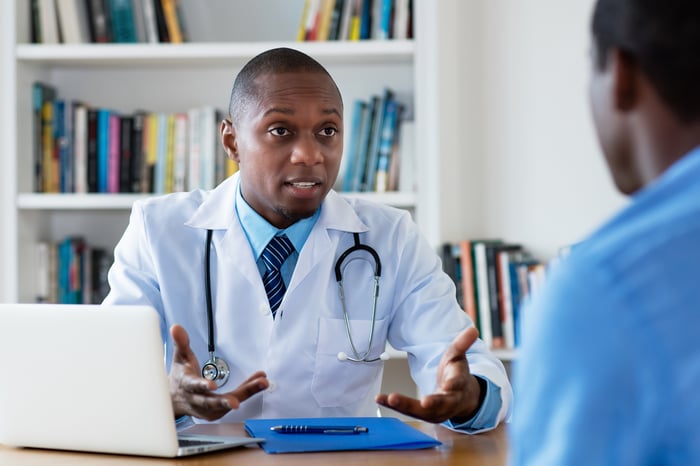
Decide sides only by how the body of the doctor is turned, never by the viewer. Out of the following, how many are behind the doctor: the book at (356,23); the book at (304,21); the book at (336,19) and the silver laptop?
3

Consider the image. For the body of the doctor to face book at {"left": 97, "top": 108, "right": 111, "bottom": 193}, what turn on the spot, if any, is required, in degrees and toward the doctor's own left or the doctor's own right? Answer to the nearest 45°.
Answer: approximately 135° to the doctor's own right

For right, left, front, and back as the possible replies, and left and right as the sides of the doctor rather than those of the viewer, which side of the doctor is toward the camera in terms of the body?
front

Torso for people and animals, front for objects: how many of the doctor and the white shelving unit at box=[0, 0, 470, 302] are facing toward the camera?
2

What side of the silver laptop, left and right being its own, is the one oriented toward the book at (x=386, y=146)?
front

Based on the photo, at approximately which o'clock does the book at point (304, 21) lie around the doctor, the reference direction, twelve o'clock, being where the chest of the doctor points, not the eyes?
The book is roughly at 6 o'clock from the doctor.

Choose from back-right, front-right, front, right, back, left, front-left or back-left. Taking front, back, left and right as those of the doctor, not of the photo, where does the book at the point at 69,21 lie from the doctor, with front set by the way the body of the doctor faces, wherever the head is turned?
back-right

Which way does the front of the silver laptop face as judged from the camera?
facing away from the viewer and to the right of the viewer

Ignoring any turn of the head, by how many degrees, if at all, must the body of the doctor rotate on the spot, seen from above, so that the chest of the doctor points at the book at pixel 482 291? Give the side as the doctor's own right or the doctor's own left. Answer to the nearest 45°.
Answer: approximately 135° to the doctor's own left

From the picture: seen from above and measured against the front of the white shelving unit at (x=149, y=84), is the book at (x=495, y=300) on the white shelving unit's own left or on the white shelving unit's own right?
on the white shelving unit's own left

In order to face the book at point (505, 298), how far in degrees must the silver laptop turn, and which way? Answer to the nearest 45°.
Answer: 0° — it already faces it

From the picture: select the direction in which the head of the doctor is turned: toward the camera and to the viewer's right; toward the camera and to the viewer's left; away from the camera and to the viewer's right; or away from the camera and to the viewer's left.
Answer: toward the camera and to the viewer's right

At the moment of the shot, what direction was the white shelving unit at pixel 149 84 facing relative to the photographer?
facing the viewer
